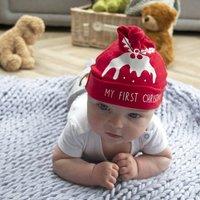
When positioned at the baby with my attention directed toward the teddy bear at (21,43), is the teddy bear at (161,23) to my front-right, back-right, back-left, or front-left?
front-right

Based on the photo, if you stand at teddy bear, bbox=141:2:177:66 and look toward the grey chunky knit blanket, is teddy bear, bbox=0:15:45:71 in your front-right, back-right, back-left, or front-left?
front-right

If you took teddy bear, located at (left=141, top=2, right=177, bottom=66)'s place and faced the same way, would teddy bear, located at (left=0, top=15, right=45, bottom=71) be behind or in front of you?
in front

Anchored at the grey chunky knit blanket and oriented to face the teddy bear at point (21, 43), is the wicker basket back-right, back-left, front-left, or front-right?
front-right

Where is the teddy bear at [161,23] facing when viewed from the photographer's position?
facing the viewer and to the left of the viewer
